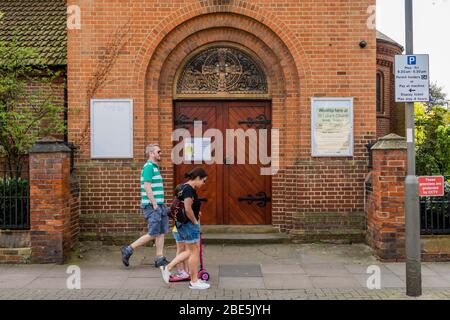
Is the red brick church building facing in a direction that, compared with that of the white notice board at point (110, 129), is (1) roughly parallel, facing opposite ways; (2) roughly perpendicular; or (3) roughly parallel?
roughly parallel

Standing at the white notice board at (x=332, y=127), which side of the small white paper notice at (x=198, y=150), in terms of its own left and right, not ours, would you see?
left

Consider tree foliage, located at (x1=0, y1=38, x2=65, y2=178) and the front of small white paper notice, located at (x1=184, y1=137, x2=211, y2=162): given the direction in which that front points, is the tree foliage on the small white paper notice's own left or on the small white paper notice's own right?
on the small white paper notice's own right

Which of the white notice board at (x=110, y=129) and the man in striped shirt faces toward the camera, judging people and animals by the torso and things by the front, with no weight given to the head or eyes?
the white notice board

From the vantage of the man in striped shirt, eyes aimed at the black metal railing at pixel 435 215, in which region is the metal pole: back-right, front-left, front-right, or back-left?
front-right

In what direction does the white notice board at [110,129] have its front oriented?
toward the camera

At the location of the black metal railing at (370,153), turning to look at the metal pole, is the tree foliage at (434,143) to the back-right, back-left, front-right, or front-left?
back-left

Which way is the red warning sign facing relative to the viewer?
toward the camera

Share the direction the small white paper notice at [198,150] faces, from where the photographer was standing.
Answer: facing the viewer

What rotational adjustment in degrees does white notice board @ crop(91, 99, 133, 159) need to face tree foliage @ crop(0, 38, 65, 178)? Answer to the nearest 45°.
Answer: approximately 90° to its right

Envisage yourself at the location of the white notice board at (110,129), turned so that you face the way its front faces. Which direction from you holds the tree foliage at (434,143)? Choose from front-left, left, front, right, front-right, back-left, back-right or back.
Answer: left
